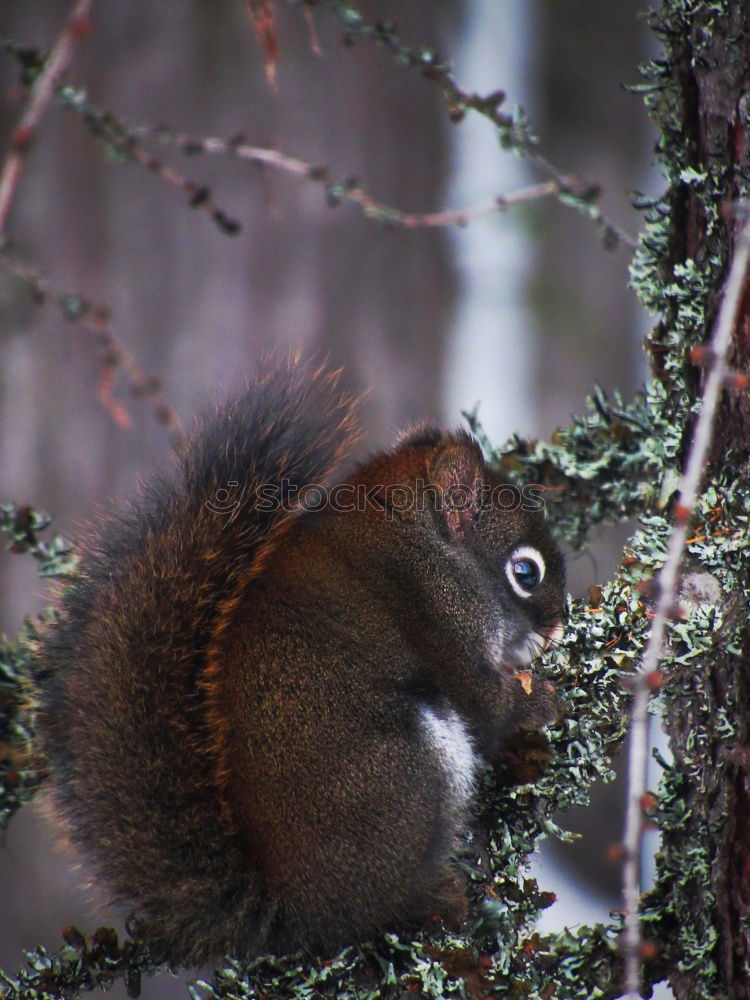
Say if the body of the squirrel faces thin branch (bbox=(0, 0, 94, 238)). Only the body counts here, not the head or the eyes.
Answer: no

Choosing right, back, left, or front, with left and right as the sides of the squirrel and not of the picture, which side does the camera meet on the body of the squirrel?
right
